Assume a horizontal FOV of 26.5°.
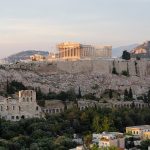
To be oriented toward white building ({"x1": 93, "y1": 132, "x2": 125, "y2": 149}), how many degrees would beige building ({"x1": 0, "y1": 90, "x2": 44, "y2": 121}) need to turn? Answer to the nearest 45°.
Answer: approximately 45° to its left

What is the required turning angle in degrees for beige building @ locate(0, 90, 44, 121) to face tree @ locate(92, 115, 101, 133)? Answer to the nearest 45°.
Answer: approximately 45° to its left

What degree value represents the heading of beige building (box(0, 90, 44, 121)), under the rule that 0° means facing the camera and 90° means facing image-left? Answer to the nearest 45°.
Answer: approximately 0°

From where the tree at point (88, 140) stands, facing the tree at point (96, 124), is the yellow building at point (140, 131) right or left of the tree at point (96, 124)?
right

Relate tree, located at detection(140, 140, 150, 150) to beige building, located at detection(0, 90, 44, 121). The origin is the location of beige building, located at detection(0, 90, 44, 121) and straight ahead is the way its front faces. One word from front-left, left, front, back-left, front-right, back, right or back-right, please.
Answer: front-left

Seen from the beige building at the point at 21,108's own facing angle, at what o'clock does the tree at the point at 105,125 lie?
The tree is roughly at 10 o'clock from the beige building.

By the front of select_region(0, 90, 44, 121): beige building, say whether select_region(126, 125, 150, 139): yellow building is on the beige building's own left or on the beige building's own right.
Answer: on the beige building's own left

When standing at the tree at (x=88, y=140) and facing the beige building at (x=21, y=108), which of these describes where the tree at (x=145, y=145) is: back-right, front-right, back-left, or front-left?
back-right
